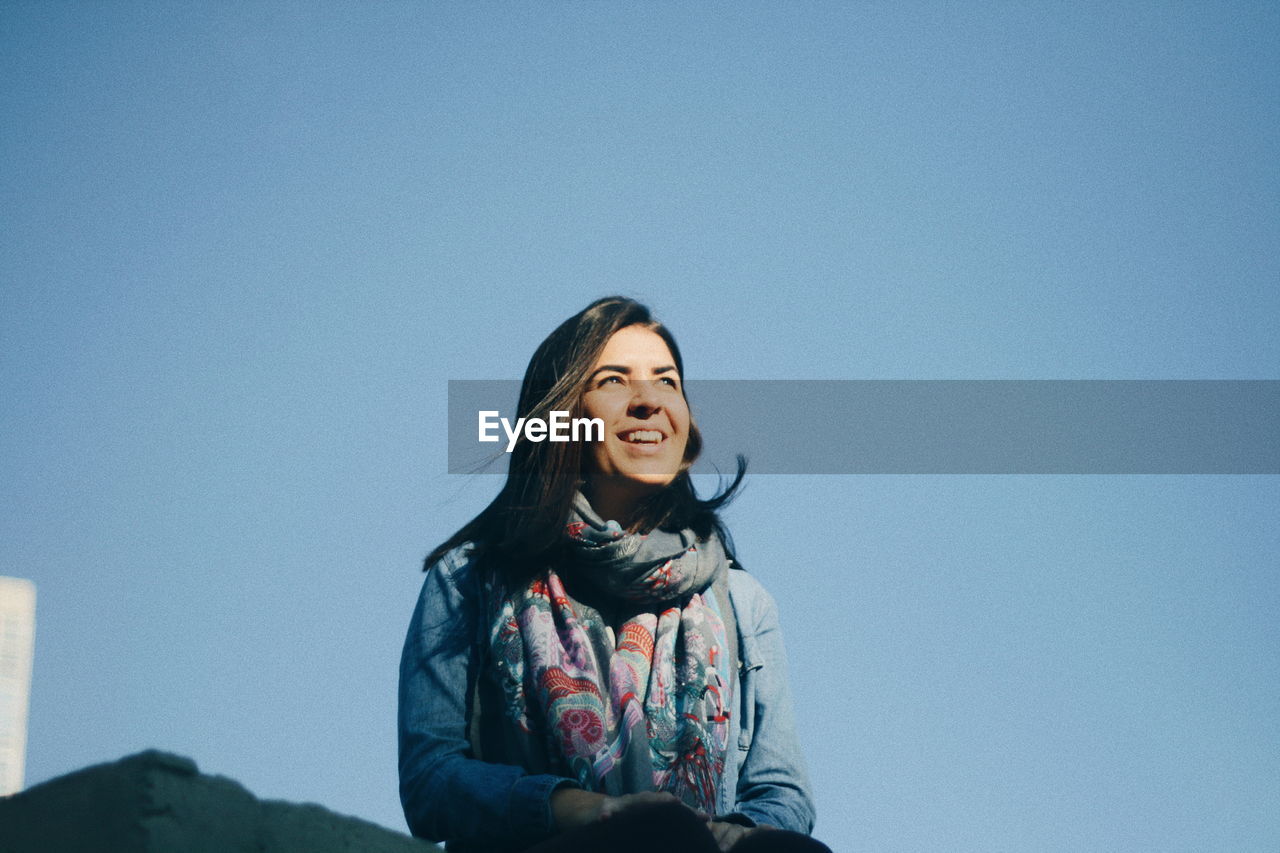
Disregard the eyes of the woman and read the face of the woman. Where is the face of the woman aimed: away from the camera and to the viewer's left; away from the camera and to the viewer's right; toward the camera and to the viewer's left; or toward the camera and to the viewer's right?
toward the camera and to the viewer's right

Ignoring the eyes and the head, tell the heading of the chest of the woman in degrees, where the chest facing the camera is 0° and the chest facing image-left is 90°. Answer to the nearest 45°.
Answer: approximately 315°
